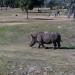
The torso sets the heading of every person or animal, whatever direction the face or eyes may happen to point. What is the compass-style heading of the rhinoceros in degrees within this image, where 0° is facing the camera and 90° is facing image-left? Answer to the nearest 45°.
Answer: approximately 90°
